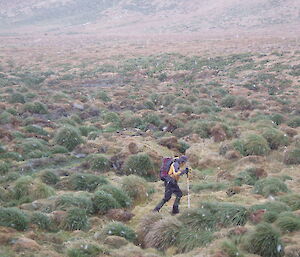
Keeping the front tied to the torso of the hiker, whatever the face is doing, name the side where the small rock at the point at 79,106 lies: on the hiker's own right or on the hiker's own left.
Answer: on the hiker's own left

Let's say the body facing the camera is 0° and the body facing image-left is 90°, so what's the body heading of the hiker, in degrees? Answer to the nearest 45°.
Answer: approximately 270°

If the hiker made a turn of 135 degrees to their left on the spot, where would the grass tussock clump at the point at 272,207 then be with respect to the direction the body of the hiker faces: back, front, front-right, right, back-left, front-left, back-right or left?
back-right

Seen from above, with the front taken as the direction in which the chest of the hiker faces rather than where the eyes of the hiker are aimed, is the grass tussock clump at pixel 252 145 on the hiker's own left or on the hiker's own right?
on the hiker's own left

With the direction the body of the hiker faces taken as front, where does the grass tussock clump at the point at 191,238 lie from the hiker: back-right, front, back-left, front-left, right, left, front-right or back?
right

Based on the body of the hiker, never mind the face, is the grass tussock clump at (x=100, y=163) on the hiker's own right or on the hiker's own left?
on the hiker's own left

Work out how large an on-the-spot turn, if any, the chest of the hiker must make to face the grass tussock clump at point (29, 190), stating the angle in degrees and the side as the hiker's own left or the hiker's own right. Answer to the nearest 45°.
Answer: approximately 180°

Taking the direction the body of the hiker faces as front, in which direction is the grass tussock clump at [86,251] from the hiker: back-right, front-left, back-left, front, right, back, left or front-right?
back-right

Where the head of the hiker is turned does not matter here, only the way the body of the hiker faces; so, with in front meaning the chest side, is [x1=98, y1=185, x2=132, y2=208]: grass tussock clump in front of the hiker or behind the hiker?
behind

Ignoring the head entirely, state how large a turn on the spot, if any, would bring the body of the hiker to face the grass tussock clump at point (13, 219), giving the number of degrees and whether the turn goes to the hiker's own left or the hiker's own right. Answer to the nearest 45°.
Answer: approximately 180°

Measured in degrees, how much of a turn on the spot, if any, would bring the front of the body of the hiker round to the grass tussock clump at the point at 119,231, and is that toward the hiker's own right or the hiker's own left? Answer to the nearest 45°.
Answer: approximately 135° to the hiker's own right

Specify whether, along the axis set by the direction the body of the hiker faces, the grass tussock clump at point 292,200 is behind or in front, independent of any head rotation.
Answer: in front

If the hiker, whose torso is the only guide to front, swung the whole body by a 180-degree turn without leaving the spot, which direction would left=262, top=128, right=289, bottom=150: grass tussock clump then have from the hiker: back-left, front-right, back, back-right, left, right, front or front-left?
back-right

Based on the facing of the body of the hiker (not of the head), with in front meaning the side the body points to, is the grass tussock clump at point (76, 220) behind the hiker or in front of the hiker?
behind

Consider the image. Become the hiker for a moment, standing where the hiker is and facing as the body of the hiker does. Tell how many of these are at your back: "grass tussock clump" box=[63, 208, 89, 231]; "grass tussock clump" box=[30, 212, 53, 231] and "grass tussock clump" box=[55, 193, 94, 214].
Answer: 3

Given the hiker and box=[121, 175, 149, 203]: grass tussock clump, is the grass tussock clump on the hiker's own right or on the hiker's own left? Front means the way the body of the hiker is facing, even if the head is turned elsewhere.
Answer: on the hiker's own left
